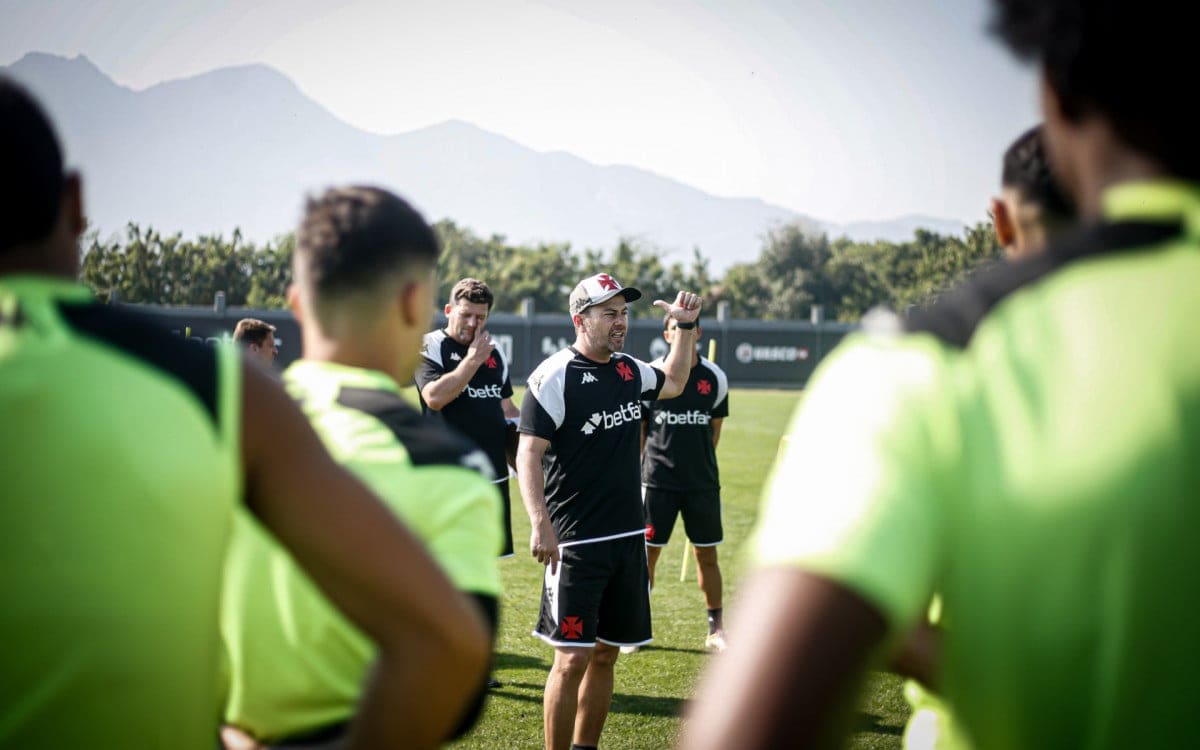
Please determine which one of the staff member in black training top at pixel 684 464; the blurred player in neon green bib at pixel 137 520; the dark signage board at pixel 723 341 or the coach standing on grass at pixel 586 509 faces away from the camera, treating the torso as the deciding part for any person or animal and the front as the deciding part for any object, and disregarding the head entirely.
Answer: the blurred player in neon green bib

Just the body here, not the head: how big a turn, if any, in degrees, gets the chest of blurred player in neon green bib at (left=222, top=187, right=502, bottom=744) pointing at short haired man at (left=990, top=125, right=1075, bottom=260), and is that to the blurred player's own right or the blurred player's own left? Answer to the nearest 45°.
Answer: approximately 45° to the blurred player's own right

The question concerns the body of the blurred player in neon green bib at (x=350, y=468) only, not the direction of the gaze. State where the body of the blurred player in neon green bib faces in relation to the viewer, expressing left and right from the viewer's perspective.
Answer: facing away from the viewer and to the right of the viewer

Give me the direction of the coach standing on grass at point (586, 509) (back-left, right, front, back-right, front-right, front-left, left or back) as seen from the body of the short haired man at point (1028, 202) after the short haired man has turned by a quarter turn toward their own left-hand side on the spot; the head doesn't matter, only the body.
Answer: front-right

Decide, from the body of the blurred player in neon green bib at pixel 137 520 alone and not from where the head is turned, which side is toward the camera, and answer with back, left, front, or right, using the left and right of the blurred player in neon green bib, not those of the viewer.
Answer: back

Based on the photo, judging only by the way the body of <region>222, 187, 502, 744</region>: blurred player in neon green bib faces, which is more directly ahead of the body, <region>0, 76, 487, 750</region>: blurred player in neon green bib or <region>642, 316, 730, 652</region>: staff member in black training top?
the staff member in black training top

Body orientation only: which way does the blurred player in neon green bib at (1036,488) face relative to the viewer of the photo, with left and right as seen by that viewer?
facing away from the viewer and to the left of the viewer

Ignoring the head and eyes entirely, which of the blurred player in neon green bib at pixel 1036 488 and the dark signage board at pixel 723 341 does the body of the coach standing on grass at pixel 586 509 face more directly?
the blurred player in neon green bib

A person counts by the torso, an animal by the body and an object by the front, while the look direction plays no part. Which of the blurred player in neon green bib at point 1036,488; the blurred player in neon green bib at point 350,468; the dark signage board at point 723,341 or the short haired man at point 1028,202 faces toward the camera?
the dark signage board

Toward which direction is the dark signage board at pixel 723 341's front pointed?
toward the camera

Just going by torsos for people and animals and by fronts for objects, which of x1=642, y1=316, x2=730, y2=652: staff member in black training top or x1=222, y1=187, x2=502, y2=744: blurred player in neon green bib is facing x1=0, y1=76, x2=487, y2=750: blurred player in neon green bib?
the staff member in black training top

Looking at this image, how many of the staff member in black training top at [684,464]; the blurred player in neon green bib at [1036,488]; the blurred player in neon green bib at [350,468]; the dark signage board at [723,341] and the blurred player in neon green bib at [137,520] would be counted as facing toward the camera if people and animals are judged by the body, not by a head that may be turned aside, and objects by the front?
2

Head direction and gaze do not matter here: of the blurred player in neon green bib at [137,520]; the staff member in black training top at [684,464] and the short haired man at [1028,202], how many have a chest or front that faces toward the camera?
1

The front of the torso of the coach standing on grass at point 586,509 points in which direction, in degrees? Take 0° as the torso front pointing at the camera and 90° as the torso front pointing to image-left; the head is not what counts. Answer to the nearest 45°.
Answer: approximately 315°

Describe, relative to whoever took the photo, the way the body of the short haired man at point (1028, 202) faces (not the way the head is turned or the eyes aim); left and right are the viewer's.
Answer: facing away from the viewer

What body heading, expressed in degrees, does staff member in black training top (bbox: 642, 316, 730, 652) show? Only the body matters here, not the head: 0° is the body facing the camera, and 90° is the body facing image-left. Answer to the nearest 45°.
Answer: approximately 0°
